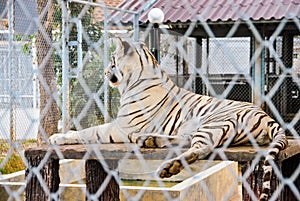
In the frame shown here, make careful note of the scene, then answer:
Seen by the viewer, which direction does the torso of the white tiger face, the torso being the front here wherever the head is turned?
to the viewer's left

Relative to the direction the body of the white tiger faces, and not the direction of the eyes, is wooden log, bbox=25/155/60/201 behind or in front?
in front
